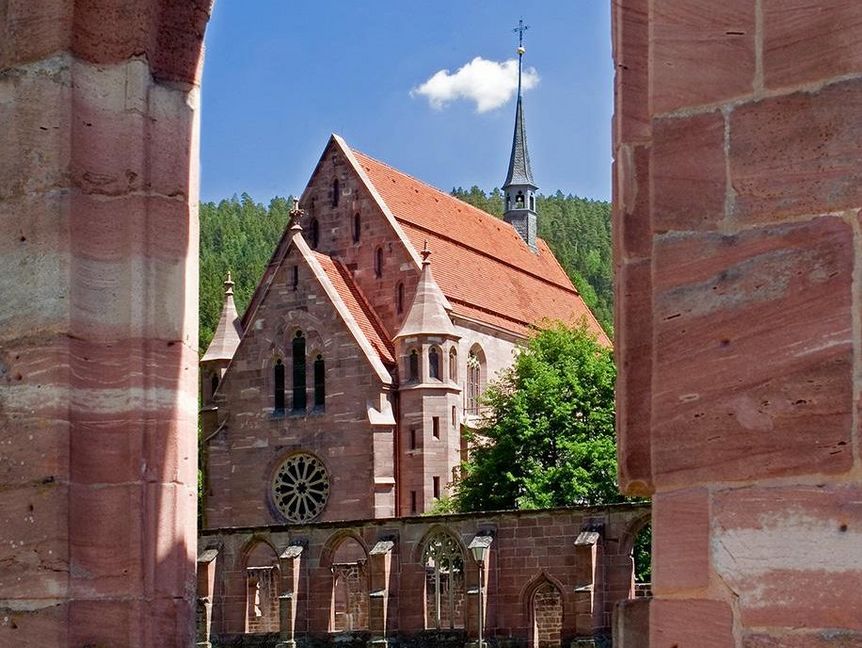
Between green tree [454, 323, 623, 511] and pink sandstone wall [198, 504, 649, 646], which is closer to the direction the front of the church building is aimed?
the pink sandstone wall

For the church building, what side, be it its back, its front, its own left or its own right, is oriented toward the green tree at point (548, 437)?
left

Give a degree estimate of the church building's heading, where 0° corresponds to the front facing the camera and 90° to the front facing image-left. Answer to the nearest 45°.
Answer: approximately 45°

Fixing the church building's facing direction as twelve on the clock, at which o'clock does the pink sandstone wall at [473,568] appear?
The pink sandstone wall is roughly at 10 o'clock from the church building.
